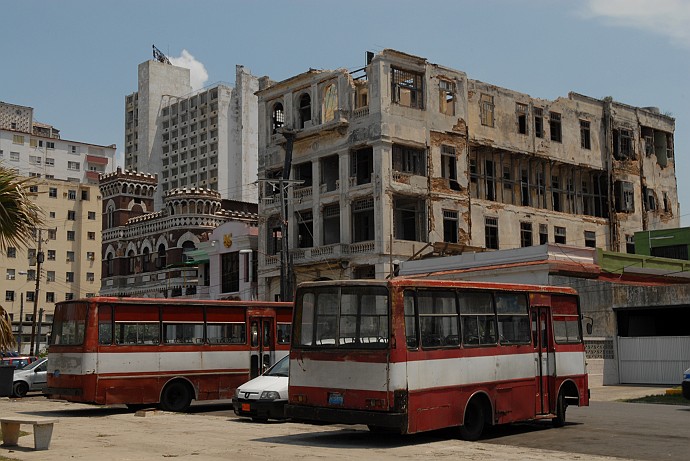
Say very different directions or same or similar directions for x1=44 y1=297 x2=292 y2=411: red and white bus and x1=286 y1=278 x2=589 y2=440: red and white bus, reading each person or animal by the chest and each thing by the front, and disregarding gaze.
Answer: same or similar directions

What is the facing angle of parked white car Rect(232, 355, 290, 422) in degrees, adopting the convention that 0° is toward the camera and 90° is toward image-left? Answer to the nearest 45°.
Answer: approximately 45°

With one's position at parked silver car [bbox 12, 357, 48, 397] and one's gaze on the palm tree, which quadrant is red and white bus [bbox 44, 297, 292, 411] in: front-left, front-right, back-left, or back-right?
front-left

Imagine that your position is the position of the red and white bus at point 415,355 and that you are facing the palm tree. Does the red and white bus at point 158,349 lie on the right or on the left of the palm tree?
right

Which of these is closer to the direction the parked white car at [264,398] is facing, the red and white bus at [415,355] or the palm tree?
the palm tree
